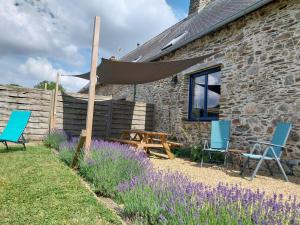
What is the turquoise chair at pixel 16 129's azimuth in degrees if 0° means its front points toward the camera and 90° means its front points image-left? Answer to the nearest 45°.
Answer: approximately 45°

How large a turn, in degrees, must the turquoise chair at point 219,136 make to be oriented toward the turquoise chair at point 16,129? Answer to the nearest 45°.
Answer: approximately 45° to its right

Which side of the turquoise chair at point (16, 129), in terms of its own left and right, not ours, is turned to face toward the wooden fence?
back

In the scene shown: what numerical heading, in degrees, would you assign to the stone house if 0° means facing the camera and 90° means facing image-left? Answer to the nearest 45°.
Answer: approximately 45°

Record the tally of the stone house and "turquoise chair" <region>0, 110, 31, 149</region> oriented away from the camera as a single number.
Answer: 0

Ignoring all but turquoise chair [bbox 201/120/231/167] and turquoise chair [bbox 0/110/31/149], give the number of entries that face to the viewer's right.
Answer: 0

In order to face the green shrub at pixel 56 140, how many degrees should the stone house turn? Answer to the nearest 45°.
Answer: approximately 45° to its right

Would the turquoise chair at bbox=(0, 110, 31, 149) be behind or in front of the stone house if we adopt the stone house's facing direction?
in front

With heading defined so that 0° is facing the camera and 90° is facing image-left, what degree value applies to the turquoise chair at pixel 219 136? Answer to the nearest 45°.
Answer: approximately 45°

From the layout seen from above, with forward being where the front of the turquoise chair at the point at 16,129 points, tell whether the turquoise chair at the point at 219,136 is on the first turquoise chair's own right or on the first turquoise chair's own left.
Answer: on the first turquoise chair's own left
